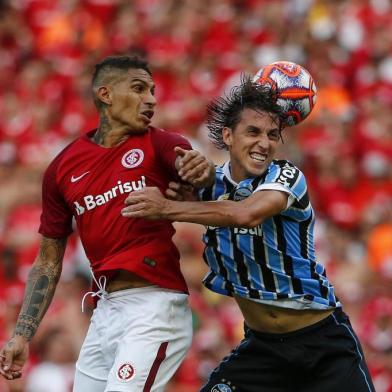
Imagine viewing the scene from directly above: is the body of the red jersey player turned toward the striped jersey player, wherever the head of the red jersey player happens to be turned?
no
